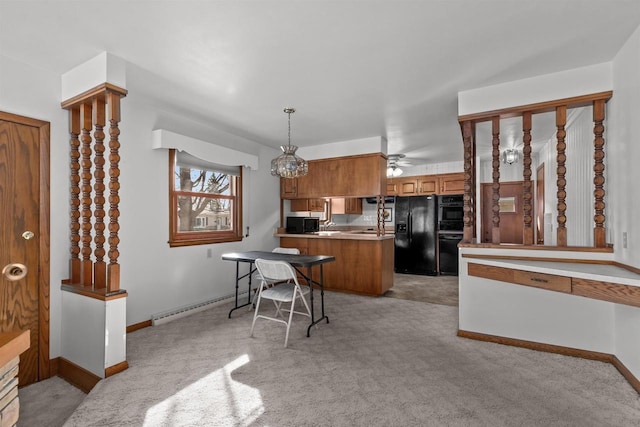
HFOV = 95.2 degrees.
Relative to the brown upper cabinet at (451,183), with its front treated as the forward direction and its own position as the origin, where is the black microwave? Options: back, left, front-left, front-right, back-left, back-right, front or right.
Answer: front-right

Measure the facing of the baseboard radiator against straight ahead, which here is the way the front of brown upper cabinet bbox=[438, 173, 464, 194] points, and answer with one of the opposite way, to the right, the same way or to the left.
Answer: to the left

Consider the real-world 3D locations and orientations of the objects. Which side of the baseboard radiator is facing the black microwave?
left

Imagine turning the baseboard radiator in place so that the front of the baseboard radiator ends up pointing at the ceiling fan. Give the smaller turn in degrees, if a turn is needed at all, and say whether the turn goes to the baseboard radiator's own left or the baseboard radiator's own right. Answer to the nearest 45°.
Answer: approximately 45° to the baseboard radiator's own left

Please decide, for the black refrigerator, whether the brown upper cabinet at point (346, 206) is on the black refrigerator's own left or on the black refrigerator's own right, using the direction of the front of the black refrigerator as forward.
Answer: on the black refrigerator's own right

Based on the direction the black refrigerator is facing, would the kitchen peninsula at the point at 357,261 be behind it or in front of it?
in front

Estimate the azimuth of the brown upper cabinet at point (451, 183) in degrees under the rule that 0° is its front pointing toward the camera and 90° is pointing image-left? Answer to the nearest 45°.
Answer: approximately 0°

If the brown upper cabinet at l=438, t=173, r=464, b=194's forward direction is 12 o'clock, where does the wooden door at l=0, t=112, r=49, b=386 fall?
The wooden door is roughly at 1 o'clock from the brown upper cabinet.

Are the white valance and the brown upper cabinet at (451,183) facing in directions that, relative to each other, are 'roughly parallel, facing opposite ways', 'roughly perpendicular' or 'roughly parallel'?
roughly perpendicular

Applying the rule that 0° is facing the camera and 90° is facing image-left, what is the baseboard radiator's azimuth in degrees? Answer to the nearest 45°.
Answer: approximately 315°

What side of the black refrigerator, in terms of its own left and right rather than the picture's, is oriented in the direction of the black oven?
left
